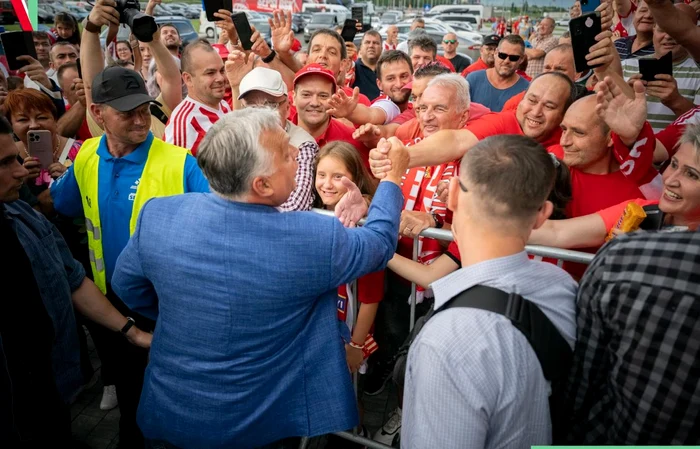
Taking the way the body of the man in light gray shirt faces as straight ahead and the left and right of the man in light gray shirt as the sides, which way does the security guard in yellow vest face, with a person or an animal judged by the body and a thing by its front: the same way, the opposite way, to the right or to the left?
the opposite way

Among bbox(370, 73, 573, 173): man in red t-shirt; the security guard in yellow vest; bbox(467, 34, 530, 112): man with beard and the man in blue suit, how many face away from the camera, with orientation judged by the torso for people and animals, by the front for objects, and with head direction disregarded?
1

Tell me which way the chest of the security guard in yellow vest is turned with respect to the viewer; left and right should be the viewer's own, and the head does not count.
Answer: facing the viewer

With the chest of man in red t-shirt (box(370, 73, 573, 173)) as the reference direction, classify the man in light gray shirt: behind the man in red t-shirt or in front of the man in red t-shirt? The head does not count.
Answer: in front

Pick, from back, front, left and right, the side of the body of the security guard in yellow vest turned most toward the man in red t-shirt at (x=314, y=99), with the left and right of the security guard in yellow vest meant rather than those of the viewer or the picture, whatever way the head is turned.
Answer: left

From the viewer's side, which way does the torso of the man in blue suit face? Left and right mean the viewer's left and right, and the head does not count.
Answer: facing away from the viewer

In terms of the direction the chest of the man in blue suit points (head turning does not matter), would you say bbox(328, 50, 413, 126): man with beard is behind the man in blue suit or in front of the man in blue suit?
in front

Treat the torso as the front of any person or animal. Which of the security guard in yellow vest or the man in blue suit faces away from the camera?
the man in blue suit

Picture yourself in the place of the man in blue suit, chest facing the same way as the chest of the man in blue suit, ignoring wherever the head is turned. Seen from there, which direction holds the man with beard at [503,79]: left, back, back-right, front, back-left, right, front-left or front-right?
front-right

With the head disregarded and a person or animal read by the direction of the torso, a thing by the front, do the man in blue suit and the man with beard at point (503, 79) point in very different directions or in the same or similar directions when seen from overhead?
very different directions

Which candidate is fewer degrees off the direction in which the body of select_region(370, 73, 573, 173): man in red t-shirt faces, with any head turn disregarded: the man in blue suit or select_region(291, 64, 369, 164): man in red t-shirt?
the man in blue suit

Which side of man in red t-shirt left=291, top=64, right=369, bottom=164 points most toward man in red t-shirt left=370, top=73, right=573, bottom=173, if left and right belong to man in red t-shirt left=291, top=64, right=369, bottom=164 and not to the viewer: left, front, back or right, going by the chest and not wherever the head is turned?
left

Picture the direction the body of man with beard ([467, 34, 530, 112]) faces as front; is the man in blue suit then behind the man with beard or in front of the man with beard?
in front
